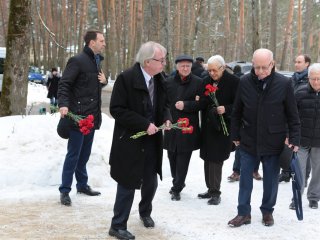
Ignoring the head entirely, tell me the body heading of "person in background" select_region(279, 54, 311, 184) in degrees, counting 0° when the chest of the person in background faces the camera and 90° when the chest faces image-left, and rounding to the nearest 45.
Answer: approximately 45°

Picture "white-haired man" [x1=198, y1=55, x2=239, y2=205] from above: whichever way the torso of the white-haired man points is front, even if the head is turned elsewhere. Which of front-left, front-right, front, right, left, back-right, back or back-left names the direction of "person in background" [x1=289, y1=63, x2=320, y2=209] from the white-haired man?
back-left

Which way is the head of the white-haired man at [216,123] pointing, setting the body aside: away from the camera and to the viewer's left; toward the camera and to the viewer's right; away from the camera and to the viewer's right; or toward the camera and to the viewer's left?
toward the camera and to the viewer's left

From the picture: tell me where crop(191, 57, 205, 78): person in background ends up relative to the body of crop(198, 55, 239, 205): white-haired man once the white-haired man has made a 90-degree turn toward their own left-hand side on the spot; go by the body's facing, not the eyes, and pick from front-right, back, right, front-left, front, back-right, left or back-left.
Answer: back-left

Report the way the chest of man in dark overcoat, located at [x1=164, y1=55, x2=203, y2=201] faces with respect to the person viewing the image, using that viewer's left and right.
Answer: facing the viewer

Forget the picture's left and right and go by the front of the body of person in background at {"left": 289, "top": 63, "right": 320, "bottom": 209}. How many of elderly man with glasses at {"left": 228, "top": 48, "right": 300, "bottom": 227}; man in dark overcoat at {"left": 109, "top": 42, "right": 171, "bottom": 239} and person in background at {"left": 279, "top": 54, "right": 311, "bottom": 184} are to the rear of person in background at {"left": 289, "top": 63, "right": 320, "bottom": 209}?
1

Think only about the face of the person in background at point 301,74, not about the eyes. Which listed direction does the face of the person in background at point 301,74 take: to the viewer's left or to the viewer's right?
to the viewer's left

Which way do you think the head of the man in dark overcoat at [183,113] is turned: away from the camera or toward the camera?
toward the camera

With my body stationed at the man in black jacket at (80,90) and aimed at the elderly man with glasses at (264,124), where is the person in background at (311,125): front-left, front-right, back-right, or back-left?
front-left

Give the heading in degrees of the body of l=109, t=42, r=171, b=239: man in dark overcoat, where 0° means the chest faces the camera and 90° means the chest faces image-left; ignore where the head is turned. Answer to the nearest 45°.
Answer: approximately 315°

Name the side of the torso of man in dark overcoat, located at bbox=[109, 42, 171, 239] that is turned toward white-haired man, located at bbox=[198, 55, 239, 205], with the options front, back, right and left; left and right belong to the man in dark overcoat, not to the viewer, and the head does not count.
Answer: left

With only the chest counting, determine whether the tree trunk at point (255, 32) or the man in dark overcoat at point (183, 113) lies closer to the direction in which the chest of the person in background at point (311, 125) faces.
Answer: the man in dark overcoat
